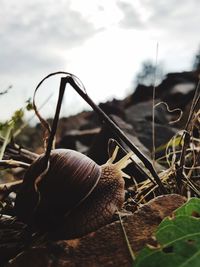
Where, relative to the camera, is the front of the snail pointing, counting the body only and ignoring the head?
to the viewer's right
